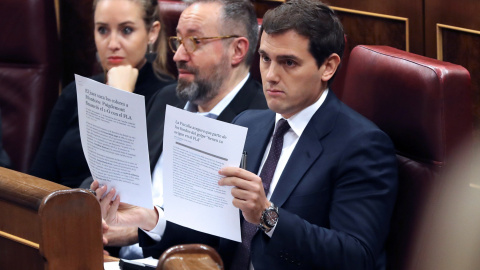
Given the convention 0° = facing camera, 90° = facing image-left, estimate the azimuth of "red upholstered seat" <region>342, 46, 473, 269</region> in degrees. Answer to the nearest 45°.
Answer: approximately 45°

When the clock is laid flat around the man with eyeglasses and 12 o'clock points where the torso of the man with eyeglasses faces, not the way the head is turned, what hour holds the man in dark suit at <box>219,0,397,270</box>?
The man in dark suit is roughly at 10 o'clock from the man with eyeglasses.

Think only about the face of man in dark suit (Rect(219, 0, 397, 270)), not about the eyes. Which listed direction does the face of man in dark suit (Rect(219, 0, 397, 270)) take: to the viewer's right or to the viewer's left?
to the viewer's left

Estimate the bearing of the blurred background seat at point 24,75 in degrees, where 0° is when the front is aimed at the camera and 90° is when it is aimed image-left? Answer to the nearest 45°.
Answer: approximately 45°

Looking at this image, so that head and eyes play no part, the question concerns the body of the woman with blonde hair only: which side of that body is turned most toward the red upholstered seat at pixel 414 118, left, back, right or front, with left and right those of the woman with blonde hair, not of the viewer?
left

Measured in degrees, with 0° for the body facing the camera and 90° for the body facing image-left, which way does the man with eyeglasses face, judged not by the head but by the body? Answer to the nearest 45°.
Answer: approximately 45°

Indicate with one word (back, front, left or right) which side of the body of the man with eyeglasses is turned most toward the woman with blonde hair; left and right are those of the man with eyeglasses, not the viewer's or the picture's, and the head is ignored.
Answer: right

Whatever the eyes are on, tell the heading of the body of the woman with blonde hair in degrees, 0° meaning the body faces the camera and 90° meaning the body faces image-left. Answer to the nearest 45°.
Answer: approximately 45°
